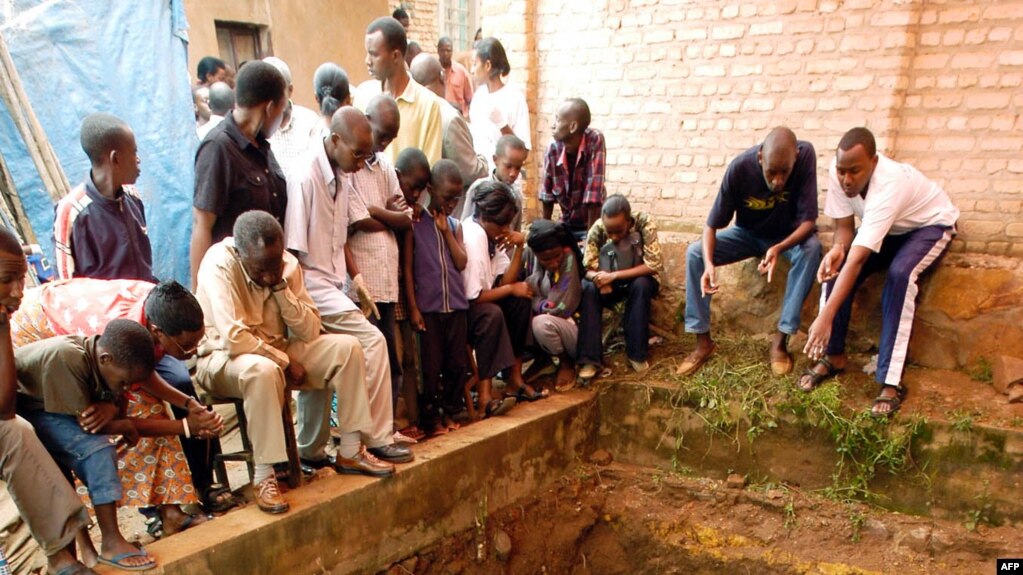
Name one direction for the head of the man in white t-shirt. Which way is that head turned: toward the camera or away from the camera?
toward the camera

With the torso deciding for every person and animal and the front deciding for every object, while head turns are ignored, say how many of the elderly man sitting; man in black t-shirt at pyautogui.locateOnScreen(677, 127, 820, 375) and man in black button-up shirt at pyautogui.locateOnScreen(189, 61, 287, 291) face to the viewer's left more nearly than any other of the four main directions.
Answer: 0

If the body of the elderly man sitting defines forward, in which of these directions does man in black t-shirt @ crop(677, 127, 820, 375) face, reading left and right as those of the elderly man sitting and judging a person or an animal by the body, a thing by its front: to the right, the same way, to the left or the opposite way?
to the right

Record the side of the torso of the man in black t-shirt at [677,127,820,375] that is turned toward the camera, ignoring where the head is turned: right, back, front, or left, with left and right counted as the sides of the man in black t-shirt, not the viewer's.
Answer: front

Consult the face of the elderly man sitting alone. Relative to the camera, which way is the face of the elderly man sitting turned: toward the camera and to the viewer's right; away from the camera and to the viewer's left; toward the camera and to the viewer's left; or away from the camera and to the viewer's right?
toward the camera and to the viewer's right

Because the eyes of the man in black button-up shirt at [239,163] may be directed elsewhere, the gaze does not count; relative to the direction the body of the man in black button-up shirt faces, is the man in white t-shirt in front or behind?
in front

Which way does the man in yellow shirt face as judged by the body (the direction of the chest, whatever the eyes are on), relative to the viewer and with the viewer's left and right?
facing the viewer and to the left of the viewer

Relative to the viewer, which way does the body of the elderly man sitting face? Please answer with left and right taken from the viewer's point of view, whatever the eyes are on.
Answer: facing the viewer and to the right of the viewer

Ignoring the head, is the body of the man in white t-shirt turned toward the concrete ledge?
yes

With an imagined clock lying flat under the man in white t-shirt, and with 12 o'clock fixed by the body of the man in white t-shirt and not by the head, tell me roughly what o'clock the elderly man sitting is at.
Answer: The elderly man sitting is roughly at 12 o'clock from the man in white t-shirt.

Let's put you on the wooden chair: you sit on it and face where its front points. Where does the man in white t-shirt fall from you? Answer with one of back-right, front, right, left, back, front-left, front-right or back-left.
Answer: front-left
